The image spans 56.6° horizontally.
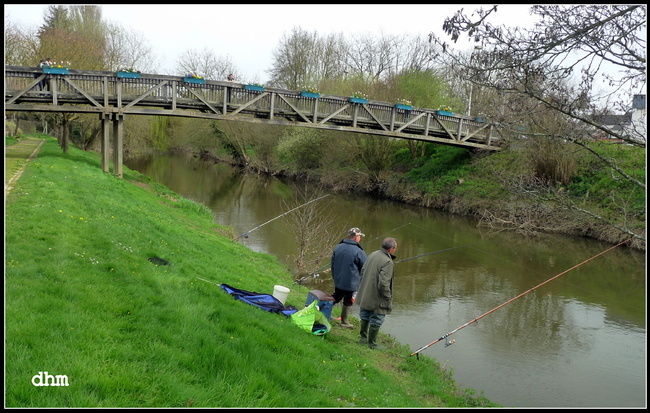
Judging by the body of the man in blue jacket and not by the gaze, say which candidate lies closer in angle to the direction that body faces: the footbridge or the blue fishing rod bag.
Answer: the footbridge

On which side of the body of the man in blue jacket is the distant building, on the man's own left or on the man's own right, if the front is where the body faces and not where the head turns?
on the man's own right

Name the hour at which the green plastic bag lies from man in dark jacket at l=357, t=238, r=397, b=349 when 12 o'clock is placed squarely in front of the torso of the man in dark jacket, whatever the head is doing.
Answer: The green plastic bag is roughly at 7 o'clock from the man in dark jacket.

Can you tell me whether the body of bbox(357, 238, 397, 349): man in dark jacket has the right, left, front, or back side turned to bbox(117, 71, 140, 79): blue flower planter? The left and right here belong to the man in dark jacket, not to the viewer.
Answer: left

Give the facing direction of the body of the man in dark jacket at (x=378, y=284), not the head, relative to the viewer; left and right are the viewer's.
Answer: facing away from the viewer and to the right of the viewer

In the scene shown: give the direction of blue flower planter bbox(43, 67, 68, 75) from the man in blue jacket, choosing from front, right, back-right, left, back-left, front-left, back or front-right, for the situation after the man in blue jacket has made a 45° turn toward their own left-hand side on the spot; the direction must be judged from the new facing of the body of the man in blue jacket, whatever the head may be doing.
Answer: front-left

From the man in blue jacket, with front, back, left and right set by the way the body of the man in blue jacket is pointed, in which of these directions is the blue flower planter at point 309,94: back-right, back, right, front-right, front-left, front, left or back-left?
front-left

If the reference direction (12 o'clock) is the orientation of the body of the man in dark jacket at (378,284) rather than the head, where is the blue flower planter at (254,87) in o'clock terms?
The blue flower planter is roughly at 10 o'clock from the man in dark jacket.

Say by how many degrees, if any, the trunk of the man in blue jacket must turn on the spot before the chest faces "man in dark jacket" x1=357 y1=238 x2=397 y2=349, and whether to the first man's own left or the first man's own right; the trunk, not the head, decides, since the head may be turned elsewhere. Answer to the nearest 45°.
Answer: approximately 90° to the first man's own right

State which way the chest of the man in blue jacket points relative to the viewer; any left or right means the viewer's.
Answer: facing away from the viewer and to the right of the viewer

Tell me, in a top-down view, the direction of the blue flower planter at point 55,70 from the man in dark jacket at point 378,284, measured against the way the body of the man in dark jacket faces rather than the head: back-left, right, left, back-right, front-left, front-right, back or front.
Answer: left

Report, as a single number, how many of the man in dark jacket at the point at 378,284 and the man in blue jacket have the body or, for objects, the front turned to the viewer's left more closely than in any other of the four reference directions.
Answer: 0

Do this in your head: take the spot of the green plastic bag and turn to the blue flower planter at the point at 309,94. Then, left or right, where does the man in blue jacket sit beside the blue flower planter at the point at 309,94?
right
